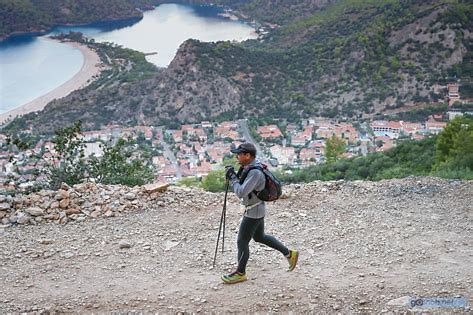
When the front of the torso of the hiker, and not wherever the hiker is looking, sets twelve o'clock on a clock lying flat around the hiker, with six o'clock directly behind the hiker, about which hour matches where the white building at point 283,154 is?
The white building is roughly at 3 o'clock from the hiker.

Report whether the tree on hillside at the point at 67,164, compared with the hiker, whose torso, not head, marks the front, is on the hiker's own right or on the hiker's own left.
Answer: on the hiker's own right

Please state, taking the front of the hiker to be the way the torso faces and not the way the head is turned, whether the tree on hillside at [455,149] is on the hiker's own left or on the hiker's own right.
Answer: on the hiker's own right

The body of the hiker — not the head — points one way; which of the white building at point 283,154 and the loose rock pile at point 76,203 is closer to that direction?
the loose rock pile

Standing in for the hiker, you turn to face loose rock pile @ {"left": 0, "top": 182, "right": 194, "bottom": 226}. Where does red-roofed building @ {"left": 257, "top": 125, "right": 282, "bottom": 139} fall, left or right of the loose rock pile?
right

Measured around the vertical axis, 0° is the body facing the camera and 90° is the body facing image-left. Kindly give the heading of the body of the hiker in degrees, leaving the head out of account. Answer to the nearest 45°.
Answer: approximately 90°

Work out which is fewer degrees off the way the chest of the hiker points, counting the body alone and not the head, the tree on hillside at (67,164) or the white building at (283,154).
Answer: the tree on hillside

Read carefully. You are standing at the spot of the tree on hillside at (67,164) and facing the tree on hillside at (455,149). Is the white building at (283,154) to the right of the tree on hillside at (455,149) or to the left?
left

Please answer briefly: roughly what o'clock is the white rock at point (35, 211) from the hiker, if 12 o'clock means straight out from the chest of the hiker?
The white rock is roughly at 1 o'clock from the hiker.

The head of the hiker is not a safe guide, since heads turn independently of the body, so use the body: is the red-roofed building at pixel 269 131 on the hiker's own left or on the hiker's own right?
on the hiker's own right

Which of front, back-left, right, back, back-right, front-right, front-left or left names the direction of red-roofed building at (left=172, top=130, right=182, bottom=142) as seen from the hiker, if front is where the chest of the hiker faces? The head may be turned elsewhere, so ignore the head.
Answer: right

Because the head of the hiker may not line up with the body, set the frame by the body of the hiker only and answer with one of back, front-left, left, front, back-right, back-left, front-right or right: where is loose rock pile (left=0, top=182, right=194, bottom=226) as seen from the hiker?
front-right
